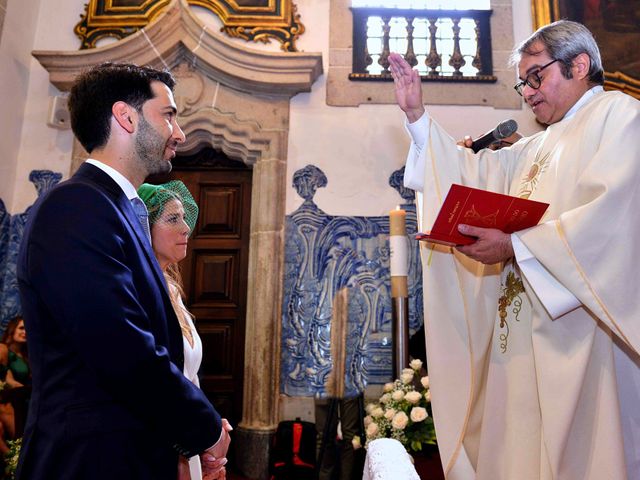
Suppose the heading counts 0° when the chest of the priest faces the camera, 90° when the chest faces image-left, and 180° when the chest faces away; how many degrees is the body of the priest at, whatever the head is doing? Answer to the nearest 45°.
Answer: approximately 45°

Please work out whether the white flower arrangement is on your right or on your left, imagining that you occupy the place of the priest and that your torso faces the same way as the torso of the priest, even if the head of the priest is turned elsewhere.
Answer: on your right

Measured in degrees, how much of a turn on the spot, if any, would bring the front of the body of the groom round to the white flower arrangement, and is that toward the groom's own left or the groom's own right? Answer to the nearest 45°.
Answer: approximately 45° to the groom's own left

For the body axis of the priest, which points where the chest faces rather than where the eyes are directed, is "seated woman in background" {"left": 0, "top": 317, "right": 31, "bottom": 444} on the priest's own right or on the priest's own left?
on the priest's own right

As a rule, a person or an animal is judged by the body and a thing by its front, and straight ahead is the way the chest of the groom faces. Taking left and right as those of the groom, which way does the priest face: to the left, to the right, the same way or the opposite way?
the opposite way

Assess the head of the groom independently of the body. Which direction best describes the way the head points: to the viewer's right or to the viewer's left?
to the viewer's right

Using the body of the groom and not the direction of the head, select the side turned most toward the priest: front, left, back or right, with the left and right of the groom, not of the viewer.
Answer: front

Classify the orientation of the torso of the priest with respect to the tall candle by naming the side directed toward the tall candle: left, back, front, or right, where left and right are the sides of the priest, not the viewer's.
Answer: right

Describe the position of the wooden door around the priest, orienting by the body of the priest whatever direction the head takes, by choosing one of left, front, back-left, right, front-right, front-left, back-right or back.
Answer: right

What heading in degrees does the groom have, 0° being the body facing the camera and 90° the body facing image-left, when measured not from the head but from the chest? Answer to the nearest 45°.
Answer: approximately 270°

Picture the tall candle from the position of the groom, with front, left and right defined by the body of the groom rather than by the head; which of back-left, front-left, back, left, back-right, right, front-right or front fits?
front-left

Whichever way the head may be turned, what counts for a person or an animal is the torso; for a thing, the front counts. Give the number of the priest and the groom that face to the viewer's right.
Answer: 1

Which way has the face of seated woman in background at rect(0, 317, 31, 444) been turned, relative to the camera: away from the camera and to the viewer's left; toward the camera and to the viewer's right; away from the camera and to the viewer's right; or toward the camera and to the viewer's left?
toward the camera and to the viewer's right
